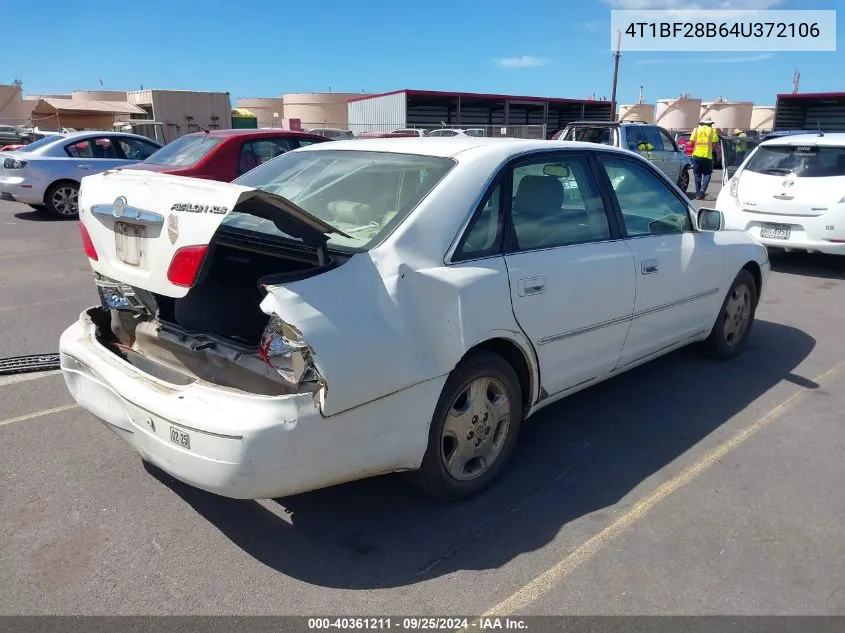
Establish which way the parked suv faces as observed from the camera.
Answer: facing away from the viewer and to the right of the viewer

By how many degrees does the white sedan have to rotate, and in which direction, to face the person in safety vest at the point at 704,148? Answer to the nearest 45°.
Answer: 0° — it already faces them

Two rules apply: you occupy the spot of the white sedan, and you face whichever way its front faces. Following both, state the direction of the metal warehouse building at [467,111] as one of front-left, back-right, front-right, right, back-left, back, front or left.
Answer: front-left

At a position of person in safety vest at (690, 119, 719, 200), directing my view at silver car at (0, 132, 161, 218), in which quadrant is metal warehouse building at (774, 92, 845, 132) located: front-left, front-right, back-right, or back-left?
back-right

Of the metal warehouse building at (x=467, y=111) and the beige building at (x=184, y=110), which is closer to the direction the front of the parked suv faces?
the metal warehouse building

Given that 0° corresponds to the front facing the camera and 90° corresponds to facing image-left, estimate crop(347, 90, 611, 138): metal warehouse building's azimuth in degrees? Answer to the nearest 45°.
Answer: approximately 315°
